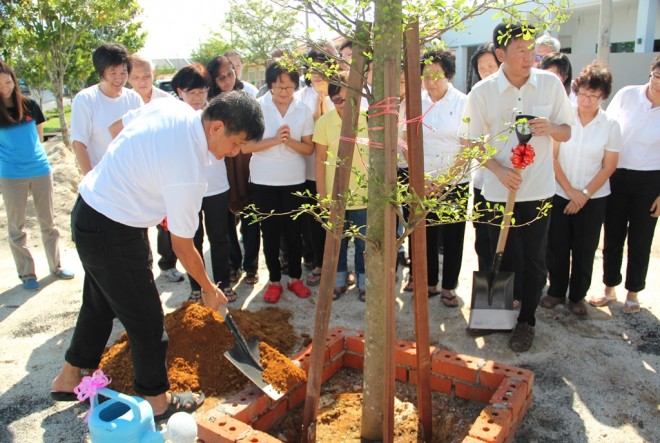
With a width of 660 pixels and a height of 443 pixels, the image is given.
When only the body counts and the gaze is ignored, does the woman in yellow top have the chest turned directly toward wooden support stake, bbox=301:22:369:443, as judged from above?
yes

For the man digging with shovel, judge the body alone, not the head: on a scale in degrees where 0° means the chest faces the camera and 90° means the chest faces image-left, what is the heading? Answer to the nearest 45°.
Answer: approximately 270°

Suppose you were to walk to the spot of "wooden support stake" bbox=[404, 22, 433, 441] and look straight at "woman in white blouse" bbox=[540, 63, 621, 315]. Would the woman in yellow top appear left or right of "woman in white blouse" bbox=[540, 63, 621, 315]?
left

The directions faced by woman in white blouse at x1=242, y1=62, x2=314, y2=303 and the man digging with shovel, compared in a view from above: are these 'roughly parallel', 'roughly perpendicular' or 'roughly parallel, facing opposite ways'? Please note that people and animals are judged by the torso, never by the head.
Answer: roughly perpendicular

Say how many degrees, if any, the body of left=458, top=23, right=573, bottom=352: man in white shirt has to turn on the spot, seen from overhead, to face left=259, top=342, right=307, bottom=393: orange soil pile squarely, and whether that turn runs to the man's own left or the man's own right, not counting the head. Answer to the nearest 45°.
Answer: approximately 45° to the man's own right

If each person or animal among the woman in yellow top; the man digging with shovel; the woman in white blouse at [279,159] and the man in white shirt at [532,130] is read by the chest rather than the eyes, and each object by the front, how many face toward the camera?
3

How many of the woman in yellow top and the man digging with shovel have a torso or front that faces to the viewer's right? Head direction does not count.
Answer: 1

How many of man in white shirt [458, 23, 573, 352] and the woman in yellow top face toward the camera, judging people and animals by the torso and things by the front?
2
